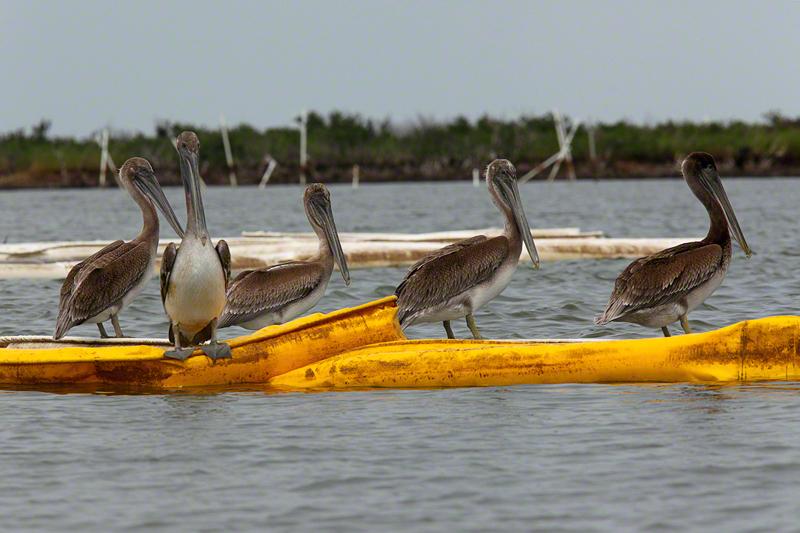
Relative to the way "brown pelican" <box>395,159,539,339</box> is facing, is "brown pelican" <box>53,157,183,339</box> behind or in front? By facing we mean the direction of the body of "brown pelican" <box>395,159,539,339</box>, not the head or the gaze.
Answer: behind

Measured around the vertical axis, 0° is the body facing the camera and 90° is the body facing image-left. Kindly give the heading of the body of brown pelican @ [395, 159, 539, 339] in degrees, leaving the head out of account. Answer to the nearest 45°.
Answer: approximately 270°

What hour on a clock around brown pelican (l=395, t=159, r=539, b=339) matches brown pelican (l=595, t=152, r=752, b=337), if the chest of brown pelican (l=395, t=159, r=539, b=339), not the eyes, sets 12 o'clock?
brown pelican (l=595, t=152, r=752, b=337) is roughly at 12 o'clock from brown pelican (l=395, t=159, r=539, b=339).

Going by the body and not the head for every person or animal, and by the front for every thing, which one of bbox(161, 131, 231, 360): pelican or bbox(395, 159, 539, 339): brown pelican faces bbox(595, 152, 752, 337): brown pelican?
bbox(395, 159, 539, 339): brown pelican

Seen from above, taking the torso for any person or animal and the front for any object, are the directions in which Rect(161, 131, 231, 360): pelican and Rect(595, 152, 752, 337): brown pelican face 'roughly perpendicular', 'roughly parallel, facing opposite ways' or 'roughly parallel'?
roughly perpendicular

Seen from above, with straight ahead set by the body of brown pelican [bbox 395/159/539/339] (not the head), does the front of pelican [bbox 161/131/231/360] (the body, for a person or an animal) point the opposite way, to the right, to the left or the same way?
to the right

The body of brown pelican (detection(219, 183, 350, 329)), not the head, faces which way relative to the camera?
to the viewer's right

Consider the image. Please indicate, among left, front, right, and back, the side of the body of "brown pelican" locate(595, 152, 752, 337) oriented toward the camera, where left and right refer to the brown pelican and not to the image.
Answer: right

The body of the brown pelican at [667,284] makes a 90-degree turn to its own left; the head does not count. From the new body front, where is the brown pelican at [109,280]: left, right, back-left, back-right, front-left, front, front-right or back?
left

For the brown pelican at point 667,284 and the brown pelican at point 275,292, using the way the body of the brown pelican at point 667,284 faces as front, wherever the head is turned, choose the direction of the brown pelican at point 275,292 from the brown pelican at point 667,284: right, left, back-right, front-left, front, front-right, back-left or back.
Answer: back

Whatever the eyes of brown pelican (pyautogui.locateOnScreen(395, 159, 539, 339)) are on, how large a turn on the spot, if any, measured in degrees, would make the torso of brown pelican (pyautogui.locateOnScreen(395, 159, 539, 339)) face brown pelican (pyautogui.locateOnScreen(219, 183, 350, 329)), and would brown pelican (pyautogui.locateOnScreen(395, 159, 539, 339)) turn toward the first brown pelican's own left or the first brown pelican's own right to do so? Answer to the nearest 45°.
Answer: approximately 135° to the first brown pelican's own left

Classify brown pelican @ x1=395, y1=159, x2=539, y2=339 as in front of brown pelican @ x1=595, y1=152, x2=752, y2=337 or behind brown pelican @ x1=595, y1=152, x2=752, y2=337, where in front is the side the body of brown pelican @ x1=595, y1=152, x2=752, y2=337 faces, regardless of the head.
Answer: behind
